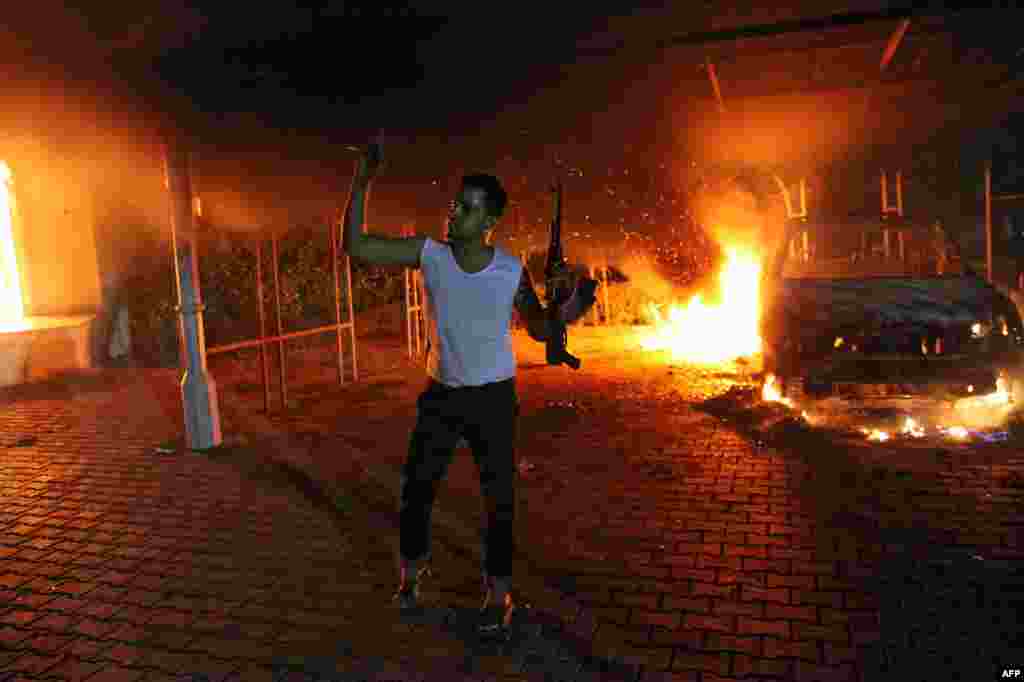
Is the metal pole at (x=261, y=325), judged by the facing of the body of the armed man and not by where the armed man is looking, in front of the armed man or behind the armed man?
behind

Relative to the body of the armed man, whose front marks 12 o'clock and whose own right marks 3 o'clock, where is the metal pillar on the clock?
The metal pillar is roughly at 5 o'clock from the armed man.

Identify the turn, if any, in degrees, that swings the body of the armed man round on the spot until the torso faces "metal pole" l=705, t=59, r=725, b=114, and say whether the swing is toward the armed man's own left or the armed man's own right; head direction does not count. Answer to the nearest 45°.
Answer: approximately 135° to the armed man's own left

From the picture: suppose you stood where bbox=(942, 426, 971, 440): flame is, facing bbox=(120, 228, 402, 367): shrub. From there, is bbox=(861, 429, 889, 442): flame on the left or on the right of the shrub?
left

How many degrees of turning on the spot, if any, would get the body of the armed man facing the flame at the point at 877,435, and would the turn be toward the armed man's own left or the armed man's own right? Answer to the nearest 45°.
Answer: approximately 135° to the armed man's own left

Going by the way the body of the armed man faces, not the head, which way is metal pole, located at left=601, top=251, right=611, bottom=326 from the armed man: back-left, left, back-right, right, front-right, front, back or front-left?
back

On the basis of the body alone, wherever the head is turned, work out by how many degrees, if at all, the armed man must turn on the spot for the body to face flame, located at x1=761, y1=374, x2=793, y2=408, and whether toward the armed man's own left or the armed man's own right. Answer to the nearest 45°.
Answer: approximately 135° to the armed man's own left

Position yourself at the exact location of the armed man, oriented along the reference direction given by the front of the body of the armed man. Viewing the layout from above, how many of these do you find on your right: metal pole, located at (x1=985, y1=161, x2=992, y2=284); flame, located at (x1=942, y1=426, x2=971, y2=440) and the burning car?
0

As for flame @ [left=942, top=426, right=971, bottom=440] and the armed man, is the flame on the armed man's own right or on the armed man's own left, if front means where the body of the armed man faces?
on the armed man's own left

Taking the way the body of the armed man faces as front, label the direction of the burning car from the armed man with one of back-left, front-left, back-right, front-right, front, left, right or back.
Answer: back-left

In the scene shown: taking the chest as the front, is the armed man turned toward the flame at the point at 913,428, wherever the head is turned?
no

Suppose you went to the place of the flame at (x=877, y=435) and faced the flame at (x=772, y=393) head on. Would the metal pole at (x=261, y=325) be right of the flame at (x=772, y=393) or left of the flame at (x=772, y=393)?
left

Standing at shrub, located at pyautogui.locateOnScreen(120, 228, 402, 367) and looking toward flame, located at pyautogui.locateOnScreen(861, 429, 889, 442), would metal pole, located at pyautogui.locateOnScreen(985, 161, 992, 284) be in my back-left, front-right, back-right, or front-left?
front-left

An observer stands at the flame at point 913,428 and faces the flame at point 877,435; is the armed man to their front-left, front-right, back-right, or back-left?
front-left

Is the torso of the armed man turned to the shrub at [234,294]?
no

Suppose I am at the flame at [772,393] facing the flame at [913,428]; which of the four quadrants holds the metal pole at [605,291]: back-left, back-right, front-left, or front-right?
back-left

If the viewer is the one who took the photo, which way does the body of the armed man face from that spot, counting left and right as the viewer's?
facing the viewer

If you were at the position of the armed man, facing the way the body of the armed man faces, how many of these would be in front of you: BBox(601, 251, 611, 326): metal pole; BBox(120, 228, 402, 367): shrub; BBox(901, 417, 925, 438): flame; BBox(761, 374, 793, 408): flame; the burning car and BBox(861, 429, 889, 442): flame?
0
